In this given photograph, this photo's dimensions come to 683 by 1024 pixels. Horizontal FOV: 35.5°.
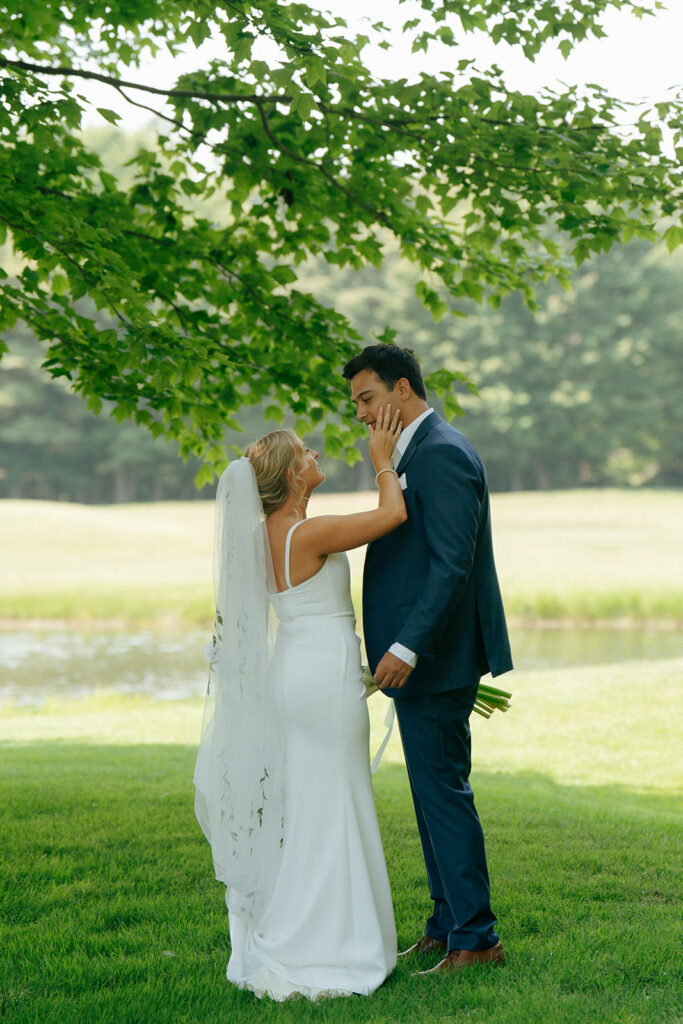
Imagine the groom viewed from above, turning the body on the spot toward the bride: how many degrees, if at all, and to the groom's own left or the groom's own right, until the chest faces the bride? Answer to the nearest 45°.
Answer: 0° — they already face them

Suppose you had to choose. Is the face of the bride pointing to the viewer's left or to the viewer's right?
to the viewer's right

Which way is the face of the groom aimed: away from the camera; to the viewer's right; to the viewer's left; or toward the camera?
to the viewer's left

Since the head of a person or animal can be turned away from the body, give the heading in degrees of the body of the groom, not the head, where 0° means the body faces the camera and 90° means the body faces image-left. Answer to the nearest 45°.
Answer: approximately 90°
